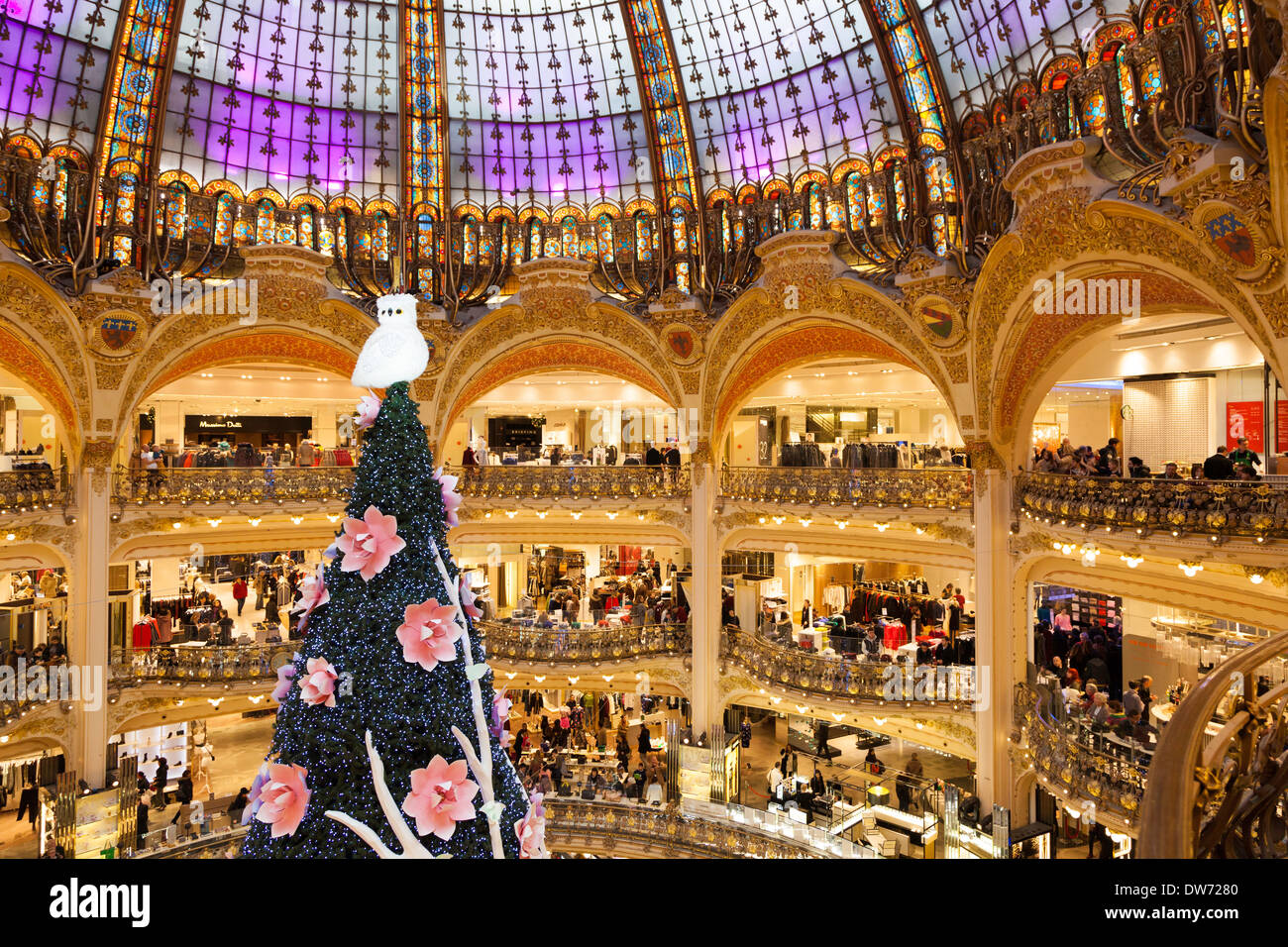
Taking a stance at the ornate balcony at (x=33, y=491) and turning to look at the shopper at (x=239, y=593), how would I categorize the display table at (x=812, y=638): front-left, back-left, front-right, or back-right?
front-right

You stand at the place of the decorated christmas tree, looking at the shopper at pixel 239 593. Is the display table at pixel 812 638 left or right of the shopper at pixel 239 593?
right

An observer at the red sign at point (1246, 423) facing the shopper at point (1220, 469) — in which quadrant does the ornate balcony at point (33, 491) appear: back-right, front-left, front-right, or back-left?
front-right

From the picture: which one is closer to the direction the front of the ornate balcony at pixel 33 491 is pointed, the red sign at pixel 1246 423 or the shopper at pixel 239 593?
the red sign

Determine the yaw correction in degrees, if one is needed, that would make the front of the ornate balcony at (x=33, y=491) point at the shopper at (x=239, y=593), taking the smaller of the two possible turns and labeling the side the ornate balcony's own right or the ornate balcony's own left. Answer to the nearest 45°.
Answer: approximately 90° to the ornate balcony's own left

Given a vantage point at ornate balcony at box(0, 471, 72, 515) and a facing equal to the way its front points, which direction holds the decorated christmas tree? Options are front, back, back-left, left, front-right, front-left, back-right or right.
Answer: front-right

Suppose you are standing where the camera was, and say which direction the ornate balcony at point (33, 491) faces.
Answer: facing the viewer and to the right of the viewer

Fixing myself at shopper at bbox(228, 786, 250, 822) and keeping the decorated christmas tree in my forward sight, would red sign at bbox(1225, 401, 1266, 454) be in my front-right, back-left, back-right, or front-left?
front-left

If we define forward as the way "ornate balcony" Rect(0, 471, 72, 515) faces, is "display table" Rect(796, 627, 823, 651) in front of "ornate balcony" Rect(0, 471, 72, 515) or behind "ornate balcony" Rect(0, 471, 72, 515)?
in front

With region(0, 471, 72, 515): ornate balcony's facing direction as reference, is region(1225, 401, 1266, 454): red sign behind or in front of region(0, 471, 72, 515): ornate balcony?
in front

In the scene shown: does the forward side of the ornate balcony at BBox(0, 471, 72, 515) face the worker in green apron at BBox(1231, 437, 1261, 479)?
yes
